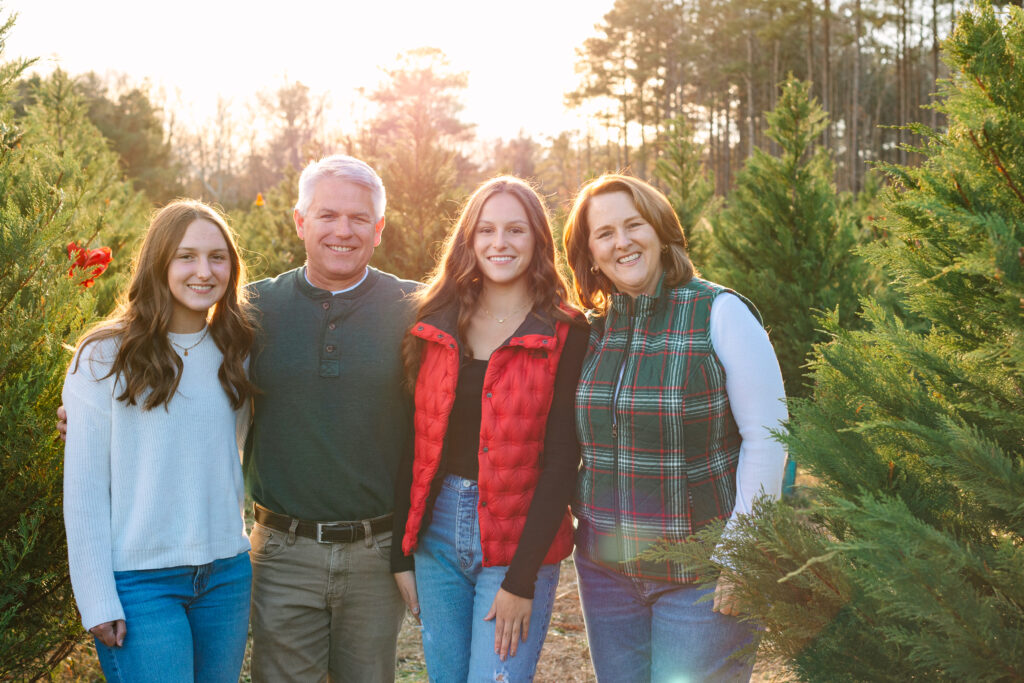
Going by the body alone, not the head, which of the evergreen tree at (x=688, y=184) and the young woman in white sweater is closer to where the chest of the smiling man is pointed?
the young woman in white sweater

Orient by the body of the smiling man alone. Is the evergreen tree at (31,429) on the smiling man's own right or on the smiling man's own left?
on the smiling man's own right

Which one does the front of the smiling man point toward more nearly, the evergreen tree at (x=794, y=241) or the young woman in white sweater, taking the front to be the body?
the young woman in white sweater

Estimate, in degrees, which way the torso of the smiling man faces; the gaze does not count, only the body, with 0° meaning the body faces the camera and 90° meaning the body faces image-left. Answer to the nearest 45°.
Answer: approximately 0°

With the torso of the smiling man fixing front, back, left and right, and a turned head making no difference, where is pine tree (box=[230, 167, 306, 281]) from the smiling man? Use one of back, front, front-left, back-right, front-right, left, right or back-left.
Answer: back

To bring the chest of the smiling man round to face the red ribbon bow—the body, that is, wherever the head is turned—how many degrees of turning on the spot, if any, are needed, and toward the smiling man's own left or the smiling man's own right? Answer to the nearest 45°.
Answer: approximately 135° to the smiling man's own right

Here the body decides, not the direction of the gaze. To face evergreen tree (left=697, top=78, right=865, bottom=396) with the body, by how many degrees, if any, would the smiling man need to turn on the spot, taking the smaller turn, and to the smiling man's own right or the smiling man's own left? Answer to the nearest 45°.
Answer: approximately 135° to the smiling man's own left
